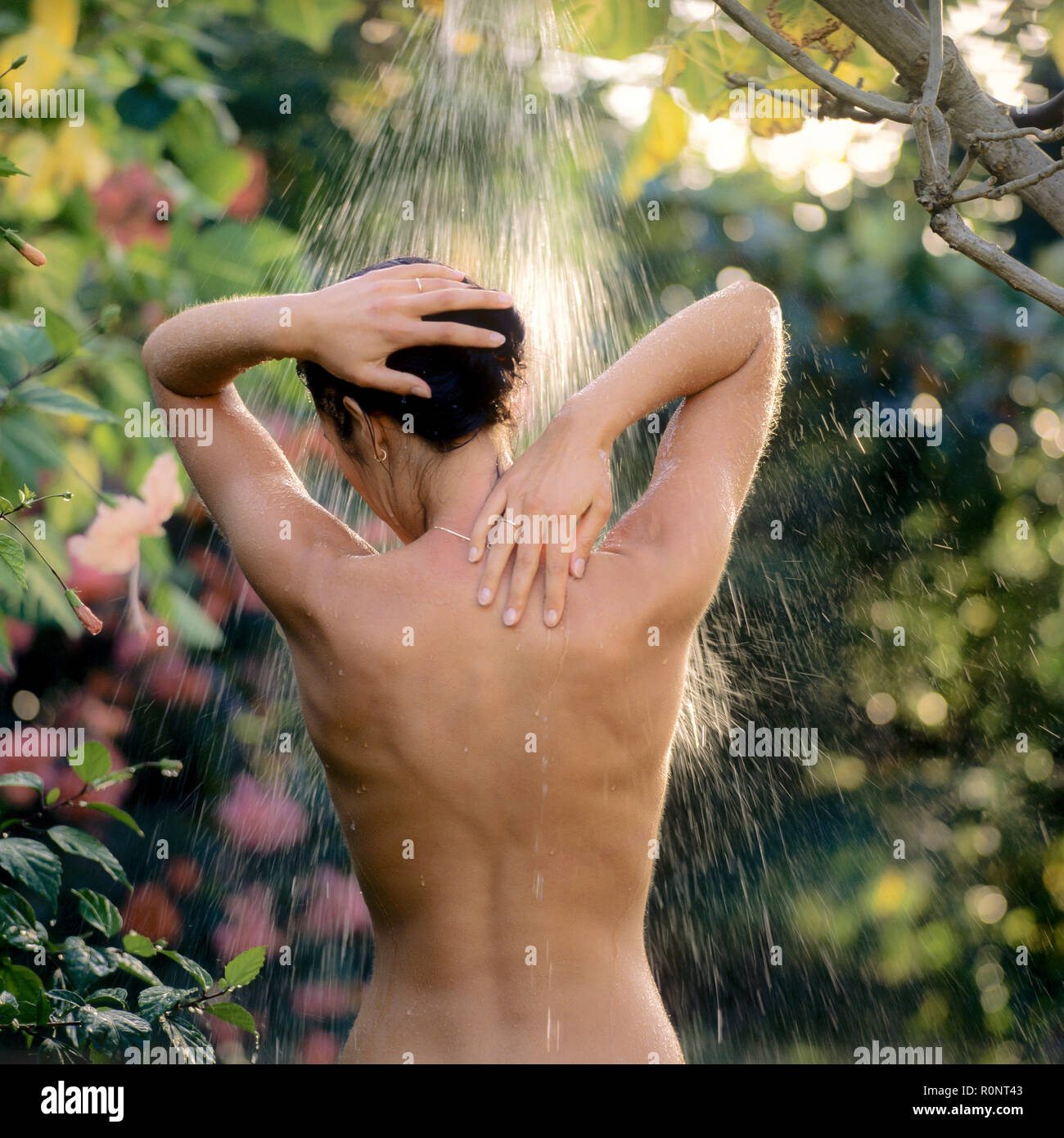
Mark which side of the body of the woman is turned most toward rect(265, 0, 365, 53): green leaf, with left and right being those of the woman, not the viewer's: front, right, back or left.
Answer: front

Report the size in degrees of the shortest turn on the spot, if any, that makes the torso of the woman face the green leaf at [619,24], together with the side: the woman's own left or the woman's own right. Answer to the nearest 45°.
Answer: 0° — they already face it

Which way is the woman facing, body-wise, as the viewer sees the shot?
away from the camera

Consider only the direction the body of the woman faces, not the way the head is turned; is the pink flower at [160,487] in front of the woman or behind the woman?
in front

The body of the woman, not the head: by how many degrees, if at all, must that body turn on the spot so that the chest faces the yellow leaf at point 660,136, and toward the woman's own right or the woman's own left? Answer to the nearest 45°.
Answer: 0° — they already face it
